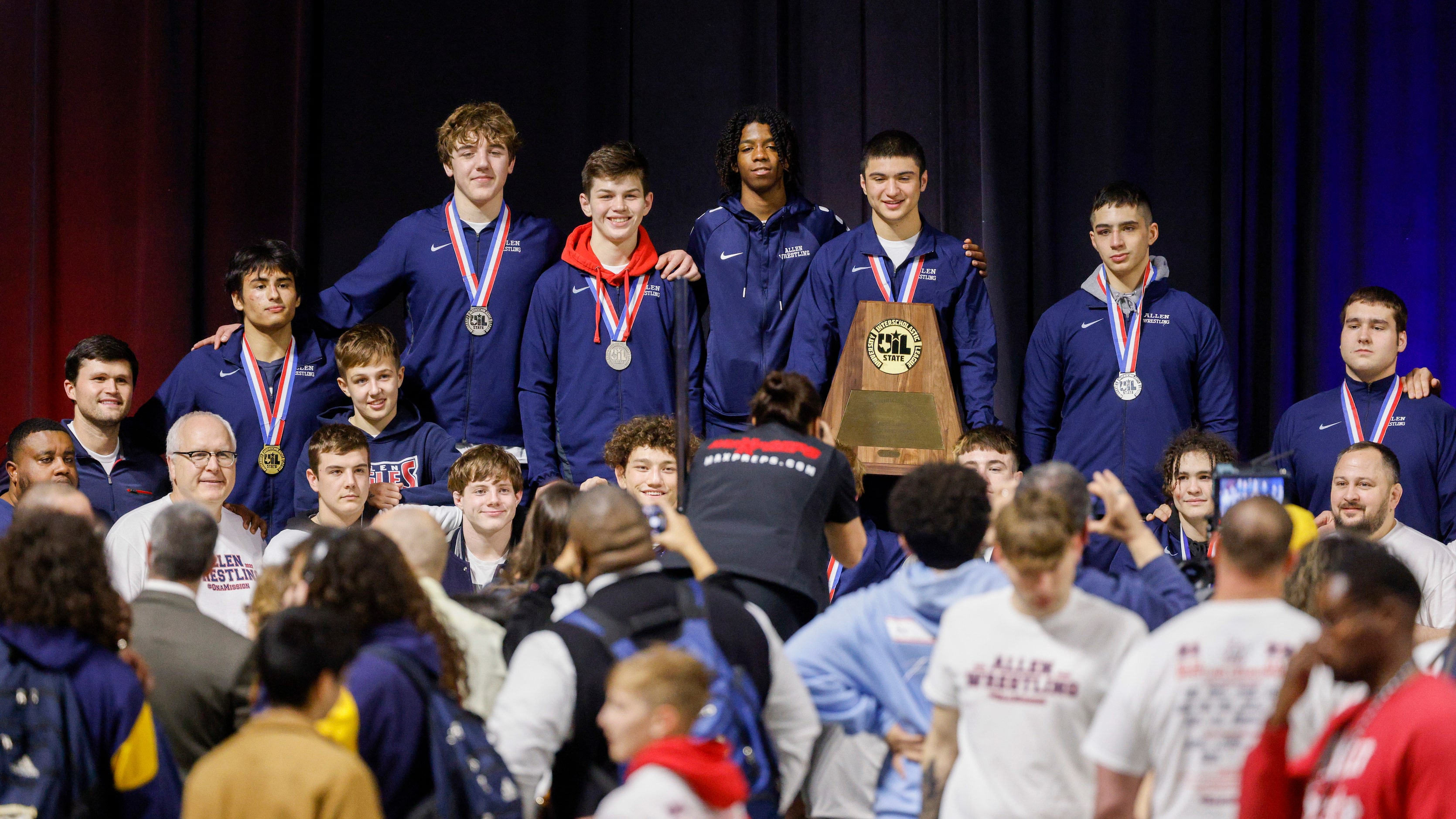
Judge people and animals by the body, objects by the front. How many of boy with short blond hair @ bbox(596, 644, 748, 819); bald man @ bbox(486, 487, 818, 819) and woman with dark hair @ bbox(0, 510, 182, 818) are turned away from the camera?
2

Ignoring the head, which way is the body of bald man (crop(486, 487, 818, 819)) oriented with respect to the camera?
away from the camera

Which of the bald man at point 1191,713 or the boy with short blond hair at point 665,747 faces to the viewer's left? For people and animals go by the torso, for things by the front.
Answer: the boy with short blond hair

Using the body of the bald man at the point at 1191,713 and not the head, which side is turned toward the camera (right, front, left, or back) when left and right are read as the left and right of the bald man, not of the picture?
back

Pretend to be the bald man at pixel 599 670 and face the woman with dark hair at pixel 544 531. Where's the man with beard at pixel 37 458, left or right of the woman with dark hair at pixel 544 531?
left

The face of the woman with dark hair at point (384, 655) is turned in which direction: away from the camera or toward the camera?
away from the camera

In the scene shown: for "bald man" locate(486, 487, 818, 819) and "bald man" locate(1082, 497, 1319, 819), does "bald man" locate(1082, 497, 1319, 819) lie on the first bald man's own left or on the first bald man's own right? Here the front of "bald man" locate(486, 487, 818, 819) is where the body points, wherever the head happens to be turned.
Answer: on the first bald man's own right

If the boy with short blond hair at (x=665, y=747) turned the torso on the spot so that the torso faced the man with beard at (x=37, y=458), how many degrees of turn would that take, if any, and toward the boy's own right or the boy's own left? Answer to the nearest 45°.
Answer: approximately 45° to the boy's own right

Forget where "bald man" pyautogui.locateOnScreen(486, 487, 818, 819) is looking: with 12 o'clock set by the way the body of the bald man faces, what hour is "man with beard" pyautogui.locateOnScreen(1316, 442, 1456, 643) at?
The man with beard is roughly at 2 o'clock from the bald man.

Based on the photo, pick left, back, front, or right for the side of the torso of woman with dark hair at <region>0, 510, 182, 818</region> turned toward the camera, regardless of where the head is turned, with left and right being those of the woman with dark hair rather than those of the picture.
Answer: back

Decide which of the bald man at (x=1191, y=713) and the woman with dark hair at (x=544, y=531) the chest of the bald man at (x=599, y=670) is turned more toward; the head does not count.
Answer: the woman with dark hair

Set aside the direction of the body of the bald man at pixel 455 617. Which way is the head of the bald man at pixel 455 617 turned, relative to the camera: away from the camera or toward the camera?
away from the camera

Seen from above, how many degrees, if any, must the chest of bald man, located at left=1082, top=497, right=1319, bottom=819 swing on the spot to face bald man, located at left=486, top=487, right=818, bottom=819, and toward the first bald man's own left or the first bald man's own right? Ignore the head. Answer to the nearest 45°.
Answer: approximately 90° to the first bald man's own left

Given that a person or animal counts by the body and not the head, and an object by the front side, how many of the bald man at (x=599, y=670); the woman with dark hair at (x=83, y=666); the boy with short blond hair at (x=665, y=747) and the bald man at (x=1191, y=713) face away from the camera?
3

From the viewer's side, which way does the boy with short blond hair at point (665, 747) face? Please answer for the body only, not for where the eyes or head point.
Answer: to the viewer's left
